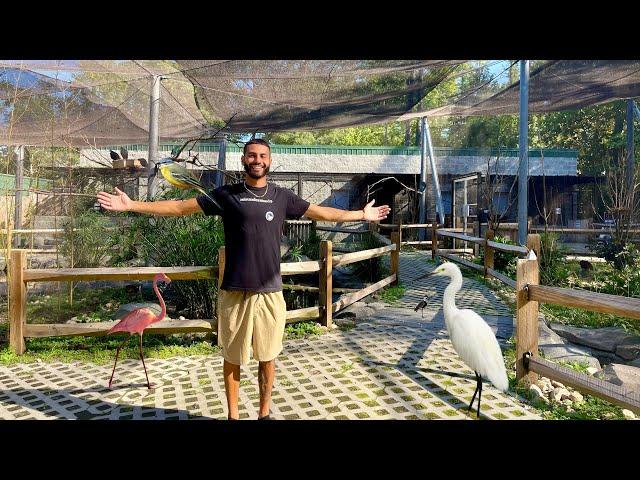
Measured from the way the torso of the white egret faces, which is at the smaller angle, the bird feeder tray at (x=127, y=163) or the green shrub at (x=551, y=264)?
the bird feeder tray

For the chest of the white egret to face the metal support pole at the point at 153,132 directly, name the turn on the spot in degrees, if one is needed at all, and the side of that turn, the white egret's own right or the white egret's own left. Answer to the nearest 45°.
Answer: approximately 45° to the white egret's own right

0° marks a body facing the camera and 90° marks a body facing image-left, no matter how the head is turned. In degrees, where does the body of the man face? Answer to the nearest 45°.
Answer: approximately 0°

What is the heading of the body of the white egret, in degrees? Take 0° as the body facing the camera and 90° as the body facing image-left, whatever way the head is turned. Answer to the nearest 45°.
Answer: approximately 90°
